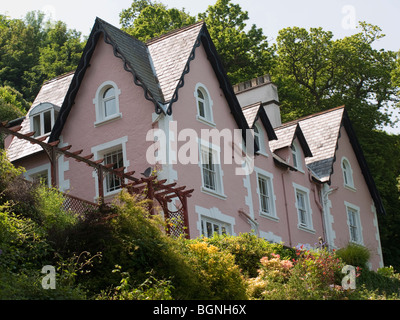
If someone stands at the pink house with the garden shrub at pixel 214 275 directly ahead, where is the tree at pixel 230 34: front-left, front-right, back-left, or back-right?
back-left

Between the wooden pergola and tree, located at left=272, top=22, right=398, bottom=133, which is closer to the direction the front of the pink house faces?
the wooden pergola

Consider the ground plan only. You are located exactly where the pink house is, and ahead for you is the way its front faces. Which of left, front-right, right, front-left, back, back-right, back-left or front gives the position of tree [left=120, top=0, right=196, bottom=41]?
back-left

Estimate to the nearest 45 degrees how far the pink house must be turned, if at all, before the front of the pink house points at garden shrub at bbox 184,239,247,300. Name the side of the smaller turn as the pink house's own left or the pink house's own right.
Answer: approximately 45° to the pink house's own right

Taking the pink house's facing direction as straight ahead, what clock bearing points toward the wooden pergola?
The wooden pergola is roughly at 2 o'clock from the pink house.

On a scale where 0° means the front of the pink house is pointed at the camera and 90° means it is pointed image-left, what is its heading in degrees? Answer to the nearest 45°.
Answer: approximately 315°

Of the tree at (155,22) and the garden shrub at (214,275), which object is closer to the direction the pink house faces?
the garden shrub

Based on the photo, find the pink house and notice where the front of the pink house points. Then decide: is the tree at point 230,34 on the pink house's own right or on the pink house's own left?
on the pink house's own left

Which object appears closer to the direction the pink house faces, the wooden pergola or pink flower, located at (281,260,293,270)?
the pink flower

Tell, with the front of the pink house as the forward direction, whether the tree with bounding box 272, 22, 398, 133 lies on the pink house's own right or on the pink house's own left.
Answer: on the pink house's own left
